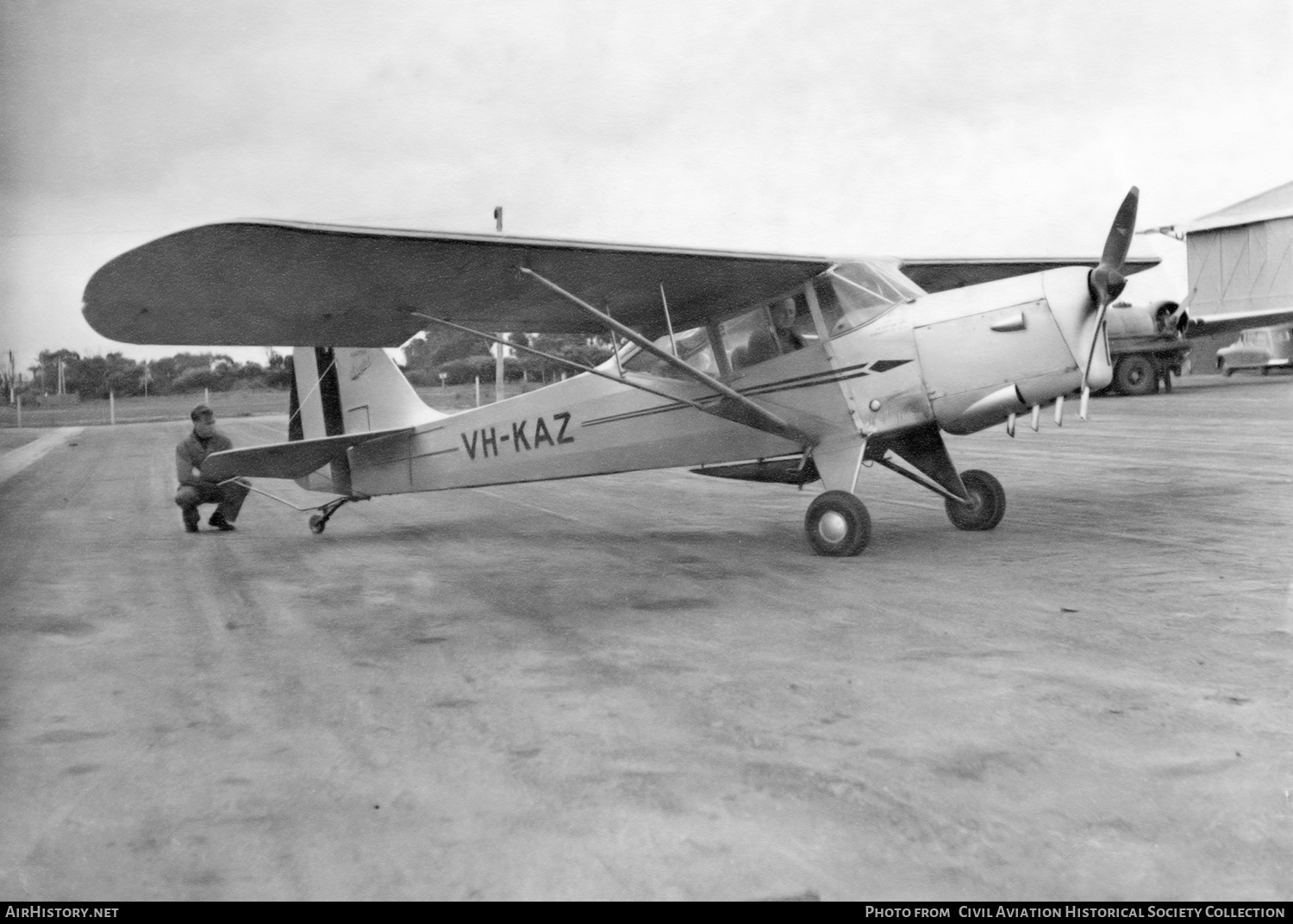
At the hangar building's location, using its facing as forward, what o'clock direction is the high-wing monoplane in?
The high-wing monoplane is roughly at 11 o'clock from the hangar building.

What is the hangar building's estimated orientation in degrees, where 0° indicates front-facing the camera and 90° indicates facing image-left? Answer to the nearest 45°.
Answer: approximately 45°

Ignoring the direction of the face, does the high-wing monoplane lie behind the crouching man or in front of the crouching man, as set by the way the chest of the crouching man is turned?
in front

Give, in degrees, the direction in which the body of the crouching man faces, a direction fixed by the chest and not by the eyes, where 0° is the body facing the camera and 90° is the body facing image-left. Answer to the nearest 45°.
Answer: approximately 315°

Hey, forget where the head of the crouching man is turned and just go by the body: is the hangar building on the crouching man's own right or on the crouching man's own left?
on the crouching man's own left

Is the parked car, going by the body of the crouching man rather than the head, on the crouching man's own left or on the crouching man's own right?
on the crouching man's own left

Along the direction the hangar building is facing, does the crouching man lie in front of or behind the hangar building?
in front

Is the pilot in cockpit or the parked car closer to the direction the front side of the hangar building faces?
the pilot in cockpit

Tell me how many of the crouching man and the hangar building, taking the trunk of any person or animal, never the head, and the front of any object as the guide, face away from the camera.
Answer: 0
